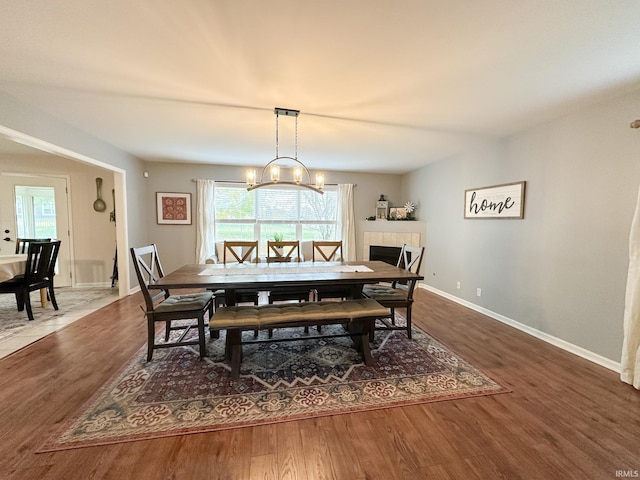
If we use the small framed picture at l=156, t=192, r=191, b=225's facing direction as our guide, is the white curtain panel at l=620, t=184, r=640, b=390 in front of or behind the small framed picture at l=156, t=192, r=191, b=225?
in front

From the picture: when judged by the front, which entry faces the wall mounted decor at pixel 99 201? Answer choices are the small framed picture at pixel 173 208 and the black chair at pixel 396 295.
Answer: the black chair

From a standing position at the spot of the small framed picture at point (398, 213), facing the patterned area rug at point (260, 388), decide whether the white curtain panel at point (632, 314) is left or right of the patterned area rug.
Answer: left

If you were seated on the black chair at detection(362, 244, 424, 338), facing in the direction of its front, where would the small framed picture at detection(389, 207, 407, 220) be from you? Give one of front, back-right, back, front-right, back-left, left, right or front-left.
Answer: right

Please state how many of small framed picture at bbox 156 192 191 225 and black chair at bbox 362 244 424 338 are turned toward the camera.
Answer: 1

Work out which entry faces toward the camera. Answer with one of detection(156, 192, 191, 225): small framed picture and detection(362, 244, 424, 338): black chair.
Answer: the small framed picture

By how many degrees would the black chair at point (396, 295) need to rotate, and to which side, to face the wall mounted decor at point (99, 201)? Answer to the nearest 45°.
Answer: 0° — it already faces it

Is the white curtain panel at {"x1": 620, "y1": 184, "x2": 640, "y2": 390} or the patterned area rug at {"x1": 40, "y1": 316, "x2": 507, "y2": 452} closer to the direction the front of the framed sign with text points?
the patterned area rug

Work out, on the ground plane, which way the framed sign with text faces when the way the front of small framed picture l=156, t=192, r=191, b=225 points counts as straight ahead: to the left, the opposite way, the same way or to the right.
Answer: to the right

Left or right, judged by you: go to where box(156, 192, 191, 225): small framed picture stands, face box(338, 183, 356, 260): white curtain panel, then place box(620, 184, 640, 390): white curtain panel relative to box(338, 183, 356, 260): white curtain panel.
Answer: right

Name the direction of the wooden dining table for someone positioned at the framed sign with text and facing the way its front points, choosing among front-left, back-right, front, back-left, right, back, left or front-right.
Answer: front

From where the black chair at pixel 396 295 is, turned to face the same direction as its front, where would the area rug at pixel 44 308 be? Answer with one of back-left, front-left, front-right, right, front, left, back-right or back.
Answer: front

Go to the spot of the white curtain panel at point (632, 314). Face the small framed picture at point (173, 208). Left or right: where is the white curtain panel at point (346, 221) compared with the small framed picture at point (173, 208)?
right

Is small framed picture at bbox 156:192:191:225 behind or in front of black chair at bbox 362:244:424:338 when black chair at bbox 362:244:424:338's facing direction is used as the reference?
in front

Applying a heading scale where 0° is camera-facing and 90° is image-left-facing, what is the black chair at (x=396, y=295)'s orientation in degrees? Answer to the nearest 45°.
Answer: approximately 90°

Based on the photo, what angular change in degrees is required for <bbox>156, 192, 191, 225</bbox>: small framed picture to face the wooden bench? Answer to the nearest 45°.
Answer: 0° — it already faces it

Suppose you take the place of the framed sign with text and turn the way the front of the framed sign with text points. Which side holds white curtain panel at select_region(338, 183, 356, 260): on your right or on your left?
on your right

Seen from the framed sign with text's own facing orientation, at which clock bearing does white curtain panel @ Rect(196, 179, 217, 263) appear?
The white curtain panel is roughly at 1 o'clock from the framed sign with text.

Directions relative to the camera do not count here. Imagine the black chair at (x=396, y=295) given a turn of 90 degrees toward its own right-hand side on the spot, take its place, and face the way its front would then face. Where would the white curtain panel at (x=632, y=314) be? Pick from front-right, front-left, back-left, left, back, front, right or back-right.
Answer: right

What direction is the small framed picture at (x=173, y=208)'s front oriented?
toward the camera
